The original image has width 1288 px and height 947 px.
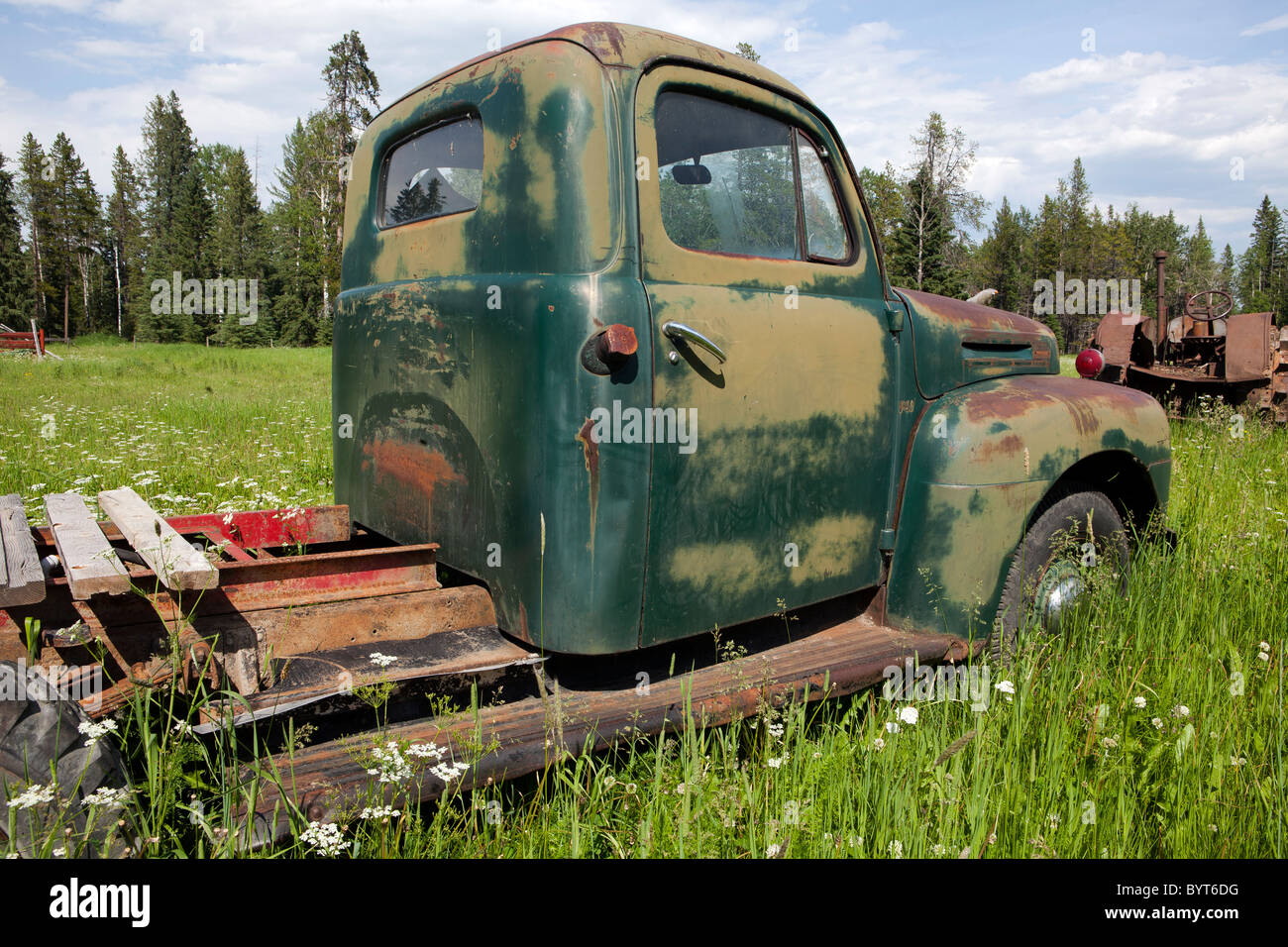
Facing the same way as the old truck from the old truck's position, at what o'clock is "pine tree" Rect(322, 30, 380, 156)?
The pine tree is roughly at 10 o'clock from the old truck.

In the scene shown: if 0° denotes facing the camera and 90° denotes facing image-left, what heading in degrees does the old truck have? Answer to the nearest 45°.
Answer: approximately 225°

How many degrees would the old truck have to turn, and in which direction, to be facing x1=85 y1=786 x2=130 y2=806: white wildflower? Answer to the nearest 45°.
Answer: approximately 180°

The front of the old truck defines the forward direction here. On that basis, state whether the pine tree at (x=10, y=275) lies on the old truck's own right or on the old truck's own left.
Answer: on the old truck's own left

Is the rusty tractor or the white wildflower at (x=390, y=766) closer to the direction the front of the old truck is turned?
the rusty tractor

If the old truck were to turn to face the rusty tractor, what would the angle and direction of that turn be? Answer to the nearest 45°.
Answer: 0° — it already faces it

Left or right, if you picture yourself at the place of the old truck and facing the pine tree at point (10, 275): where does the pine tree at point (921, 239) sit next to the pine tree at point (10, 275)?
right

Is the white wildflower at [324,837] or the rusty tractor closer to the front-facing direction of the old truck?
the rusty tractor

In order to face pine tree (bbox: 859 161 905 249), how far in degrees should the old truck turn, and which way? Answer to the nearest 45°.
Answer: approximately 45° to its left
